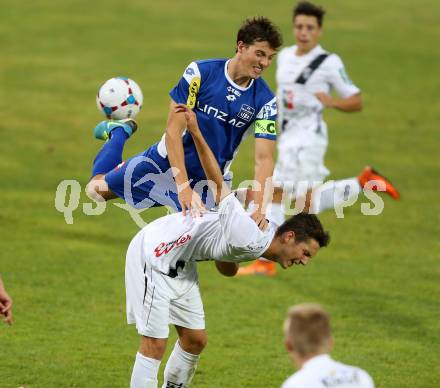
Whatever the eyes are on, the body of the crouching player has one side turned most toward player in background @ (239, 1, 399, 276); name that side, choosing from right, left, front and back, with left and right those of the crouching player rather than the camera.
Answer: left

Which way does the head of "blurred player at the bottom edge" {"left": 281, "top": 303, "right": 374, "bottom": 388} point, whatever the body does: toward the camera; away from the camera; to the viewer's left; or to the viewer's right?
away from the camera

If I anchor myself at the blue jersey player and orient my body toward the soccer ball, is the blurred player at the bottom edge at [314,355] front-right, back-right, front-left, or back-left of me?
back-left

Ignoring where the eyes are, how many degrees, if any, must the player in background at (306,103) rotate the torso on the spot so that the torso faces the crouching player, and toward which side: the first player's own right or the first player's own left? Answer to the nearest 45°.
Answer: approximately 45° to the first player's own left

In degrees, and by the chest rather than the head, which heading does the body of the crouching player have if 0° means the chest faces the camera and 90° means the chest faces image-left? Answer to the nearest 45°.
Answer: approximately 270°

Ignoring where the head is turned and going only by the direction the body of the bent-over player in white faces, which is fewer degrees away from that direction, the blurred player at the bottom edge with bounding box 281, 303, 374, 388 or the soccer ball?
the blurred player at the bottom edge

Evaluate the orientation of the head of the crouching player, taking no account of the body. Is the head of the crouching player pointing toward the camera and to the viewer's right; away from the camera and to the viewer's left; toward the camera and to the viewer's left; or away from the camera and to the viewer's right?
toward the camera and to the viewer's right

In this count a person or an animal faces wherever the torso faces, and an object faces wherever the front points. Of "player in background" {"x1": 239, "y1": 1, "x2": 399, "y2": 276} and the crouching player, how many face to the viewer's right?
1

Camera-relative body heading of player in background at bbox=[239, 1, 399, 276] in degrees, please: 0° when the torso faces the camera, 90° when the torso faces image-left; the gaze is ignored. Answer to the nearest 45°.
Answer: approximately 45°
